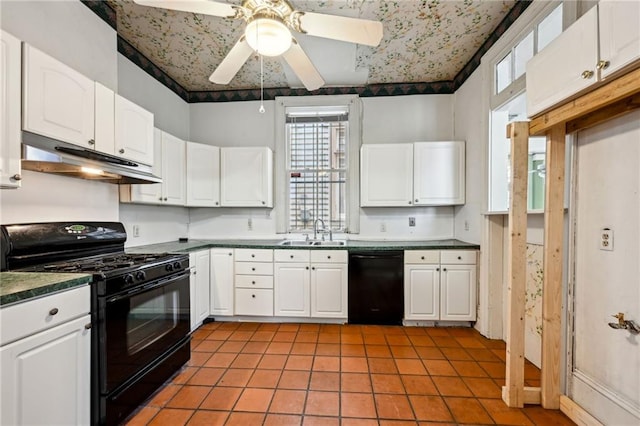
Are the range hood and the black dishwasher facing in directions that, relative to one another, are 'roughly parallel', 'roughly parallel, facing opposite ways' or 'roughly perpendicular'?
roughly perpendicular

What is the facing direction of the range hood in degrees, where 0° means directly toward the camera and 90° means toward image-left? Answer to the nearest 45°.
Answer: approximately 315°

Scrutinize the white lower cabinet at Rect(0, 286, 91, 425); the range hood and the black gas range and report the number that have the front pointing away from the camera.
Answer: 0

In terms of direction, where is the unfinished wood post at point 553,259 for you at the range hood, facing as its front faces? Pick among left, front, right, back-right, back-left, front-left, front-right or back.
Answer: front

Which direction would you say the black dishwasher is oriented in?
toward the camera

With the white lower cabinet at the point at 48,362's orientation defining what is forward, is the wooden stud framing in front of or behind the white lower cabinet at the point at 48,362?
in front

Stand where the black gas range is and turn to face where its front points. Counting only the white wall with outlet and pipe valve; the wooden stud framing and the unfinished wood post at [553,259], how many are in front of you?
3

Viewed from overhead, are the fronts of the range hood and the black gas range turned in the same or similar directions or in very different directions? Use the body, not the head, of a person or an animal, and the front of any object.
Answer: same or similar directions

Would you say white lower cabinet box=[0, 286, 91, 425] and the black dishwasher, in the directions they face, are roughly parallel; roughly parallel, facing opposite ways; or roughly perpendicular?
roughly perpendicular

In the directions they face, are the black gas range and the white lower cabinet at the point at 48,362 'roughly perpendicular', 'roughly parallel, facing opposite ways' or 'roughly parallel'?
roughly parallel

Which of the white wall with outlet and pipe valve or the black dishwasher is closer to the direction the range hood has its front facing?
the white wall with outlet and pipe valve

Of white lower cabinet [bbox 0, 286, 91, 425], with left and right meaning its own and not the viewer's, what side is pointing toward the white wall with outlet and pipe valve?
front

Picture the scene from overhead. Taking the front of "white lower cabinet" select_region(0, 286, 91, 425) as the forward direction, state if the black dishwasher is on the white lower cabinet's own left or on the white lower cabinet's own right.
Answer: on the white lower cabinet's own left

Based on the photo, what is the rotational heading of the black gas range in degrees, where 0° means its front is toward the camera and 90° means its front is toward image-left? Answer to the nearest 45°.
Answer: approximately 315°

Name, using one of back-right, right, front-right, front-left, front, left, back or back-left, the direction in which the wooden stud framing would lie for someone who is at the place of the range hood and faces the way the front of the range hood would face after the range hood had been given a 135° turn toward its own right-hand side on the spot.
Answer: back-left

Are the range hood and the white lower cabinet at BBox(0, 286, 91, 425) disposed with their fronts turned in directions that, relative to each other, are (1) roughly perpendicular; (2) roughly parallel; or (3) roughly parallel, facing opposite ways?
roughly parallel
